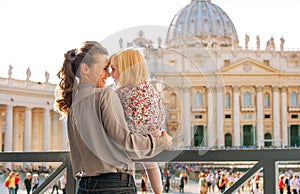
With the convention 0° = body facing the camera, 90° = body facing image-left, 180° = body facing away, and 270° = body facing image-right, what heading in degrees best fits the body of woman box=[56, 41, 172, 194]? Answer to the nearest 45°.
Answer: approximately 225°

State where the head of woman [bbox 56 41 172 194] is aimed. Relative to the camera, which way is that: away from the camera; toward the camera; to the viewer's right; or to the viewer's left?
to the viewer's right
